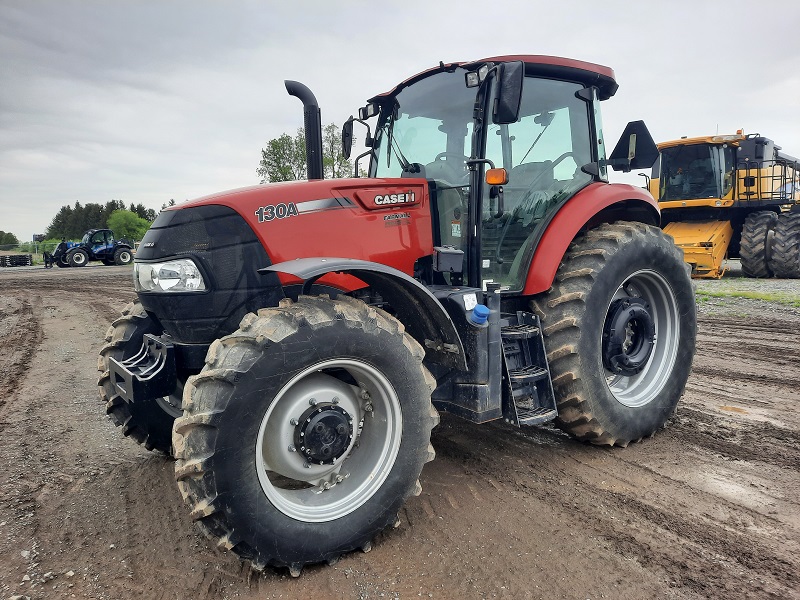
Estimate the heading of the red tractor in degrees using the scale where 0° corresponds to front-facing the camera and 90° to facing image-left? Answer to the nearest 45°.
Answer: approximately 45°

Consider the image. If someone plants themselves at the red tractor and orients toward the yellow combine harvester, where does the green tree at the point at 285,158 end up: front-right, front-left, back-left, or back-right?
front-left

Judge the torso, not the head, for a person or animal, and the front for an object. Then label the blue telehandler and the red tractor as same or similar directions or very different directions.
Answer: same or similar directions

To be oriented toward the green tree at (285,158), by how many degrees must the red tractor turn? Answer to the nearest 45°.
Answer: approximately 135° to its right

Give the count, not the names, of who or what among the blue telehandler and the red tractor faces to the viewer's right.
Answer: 0

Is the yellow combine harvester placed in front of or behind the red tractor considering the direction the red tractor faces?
behind

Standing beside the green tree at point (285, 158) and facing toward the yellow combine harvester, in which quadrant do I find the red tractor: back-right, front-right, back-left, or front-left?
front-right

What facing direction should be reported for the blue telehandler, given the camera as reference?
facing the viewer and to the left of the viewer
